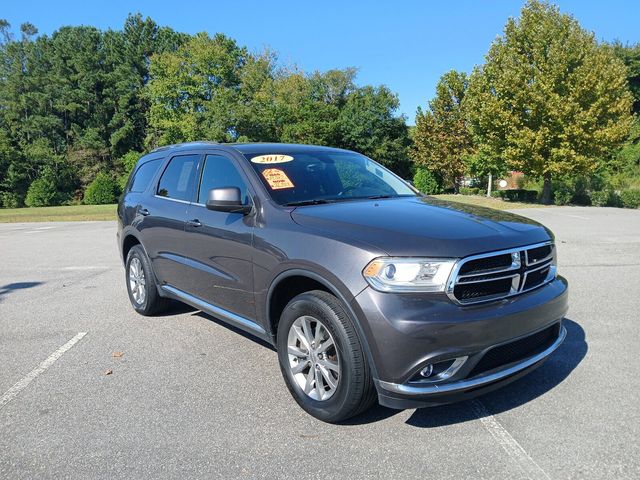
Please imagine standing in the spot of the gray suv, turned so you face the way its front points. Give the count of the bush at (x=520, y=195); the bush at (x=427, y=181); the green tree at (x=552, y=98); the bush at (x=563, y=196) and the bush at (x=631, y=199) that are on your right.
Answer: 0

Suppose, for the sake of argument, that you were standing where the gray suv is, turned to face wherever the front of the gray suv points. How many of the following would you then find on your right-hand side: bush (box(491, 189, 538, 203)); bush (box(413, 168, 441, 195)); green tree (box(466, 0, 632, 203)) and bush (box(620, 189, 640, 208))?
0

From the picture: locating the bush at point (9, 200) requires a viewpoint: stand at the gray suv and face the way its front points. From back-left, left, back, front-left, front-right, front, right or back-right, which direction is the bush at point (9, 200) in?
back

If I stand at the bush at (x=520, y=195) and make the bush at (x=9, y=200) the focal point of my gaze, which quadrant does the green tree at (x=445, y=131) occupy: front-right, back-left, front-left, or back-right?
front-right

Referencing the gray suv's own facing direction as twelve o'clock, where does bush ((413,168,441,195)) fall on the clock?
The bush is roughly at 8 o'clock from the gray suv.

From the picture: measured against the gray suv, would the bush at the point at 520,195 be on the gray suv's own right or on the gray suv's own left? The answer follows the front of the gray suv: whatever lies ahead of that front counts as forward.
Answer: on the gray suv's own left

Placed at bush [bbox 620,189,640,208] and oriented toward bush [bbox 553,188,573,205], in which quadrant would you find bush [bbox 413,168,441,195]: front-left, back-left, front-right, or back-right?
front-right

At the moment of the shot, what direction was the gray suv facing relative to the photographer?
facing the viewer and to the right of the viewer

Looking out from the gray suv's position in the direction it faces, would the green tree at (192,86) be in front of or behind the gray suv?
behind

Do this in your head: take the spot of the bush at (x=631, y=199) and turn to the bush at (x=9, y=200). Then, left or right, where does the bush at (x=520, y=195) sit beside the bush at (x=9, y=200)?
right

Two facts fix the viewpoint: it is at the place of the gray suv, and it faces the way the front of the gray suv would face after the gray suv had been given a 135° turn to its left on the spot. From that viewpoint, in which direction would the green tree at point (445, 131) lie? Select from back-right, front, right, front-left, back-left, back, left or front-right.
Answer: front

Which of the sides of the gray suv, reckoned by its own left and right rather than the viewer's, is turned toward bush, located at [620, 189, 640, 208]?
left

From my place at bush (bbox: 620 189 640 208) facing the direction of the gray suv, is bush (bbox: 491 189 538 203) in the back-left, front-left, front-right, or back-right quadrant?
back-right
